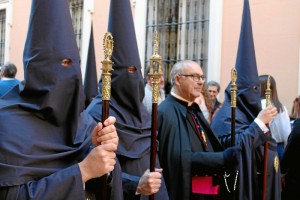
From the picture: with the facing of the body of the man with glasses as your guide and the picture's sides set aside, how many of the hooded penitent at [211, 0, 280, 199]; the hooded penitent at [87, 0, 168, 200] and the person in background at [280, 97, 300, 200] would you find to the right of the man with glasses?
1

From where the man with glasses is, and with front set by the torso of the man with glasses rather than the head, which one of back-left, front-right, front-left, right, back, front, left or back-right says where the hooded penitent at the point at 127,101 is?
right

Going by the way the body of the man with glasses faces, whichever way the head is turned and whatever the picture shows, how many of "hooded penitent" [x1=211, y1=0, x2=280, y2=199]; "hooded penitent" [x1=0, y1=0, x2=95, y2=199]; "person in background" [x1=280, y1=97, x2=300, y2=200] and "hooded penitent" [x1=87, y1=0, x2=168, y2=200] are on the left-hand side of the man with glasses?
2

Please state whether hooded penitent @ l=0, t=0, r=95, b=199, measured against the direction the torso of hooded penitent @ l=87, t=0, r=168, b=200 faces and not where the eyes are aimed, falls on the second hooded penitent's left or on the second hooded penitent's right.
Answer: on the second hooded penitent's right

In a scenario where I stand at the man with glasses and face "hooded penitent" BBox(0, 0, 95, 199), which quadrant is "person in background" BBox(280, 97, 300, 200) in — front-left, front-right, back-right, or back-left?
back-left
